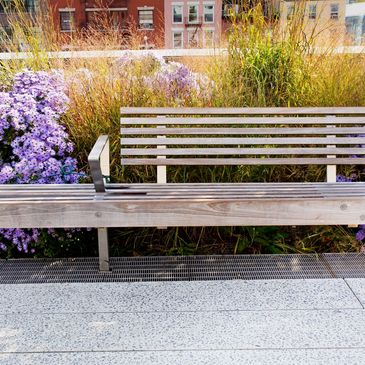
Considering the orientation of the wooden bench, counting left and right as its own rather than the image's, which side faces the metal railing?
back

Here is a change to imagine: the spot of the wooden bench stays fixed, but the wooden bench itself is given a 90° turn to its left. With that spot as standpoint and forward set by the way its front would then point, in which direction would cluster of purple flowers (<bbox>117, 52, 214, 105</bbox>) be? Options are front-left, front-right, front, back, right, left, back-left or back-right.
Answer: left

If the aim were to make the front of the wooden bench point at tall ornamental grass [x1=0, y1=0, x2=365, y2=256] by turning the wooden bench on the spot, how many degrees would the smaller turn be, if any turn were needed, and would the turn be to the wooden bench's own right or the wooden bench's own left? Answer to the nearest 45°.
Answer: approximately 180°

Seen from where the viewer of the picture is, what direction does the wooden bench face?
facing the viewer
